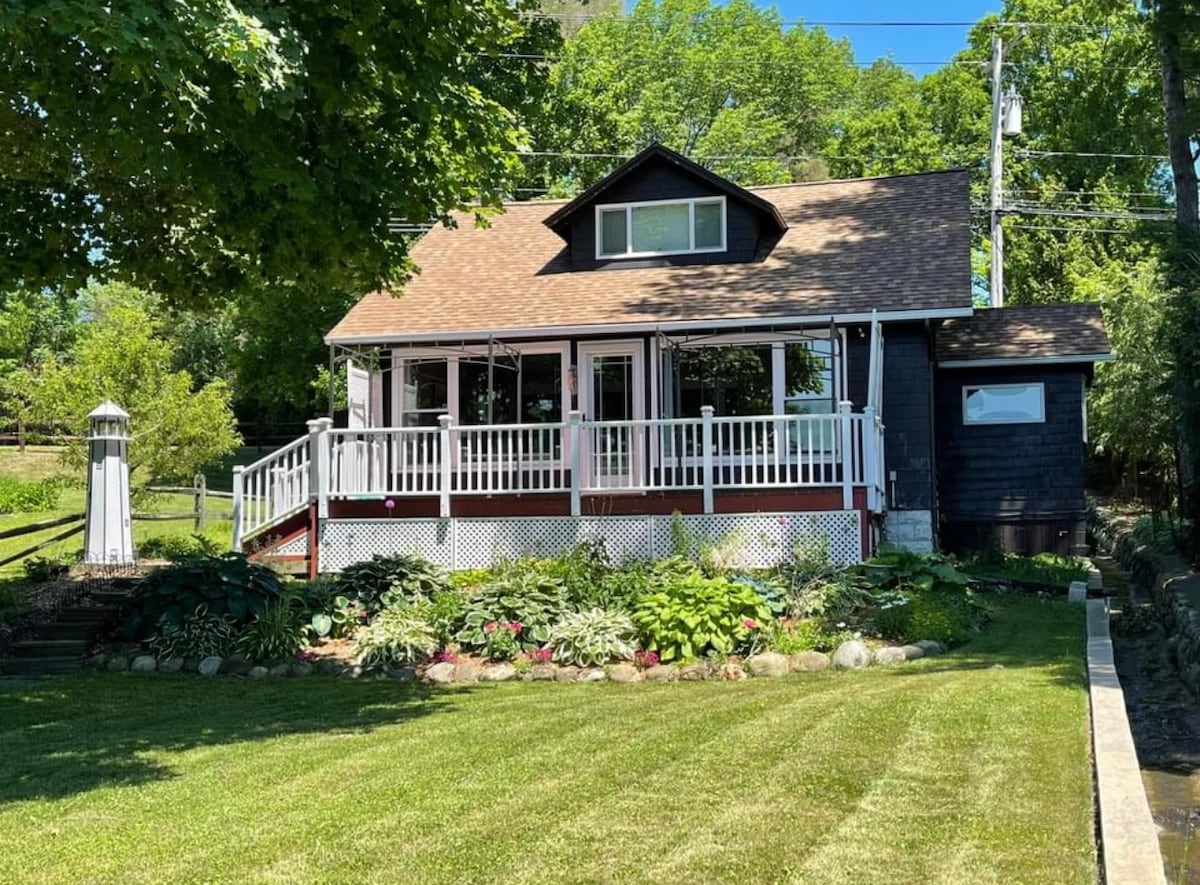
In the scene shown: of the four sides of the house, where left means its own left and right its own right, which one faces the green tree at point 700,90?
back

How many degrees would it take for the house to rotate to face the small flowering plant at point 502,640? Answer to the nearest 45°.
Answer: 0° — it already faces it

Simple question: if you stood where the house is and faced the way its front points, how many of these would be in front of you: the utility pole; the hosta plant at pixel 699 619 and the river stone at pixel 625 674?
2

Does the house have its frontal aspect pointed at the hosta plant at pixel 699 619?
yes

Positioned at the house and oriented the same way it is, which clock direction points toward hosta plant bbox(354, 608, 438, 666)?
The hosta plant is roughly at 1 o'clock from the house.

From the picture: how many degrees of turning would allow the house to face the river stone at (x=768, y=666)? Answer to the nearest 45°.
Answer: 0° — it already faces it

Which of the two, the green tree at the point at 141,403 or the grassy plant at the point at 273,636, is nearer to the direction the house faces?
the grassy plant

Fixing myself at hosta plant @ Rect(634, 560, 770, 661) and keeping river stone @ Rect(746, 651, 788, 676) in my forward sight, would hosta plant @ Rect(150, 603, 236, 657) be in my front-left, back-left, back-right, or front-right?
back-right

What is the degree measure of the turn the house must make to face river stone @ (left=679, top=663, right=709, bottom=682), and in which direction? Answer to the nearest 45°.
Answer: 0° — it already faces it

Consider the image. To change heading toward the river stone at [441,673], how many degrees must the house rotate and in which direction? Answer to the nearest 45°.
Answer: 0° — it already faces it

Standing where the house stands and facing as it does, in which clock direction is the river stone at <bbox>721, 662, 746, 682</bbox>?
The river stone is roughly at 12 o'clock from the house.

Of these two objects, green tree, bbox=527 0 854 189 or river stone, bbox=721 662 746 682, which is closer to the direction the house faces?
the river stone

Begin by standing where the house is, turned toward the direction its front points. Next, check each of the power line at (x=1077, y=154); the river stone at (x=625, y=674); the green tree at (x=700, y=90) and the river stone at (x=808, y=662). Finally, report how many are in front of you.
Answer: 2

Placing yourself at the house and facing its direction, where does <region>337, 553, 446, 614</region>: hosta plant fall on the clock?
The hosta plant is roughly at 1 o'clock from the house.

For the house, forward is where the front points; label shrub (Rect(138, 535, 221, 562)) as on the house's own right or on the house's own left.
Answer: on the house's own right

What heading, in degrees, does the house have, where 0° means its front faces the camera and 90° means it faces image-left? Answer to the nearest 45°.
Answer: approximately 0°
